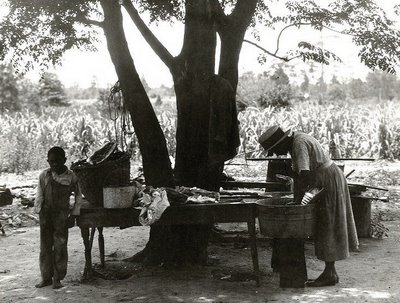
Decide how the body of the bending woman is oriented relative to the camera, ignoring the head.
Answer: to the viewer's left

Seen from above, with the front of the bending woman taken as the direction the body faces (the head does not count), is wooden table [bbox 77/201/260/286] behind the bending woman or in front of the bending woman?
in front

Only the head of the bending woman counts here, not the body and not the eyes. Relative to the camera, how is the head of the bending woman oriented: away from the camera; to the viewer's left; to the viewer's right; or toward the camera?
to the viewer's left

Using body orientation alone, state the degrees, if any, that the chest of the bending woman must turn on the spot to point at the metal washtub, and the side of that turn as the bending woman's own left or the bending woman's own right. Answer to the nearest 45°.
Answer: approximately 45° to the bending woman's own left
